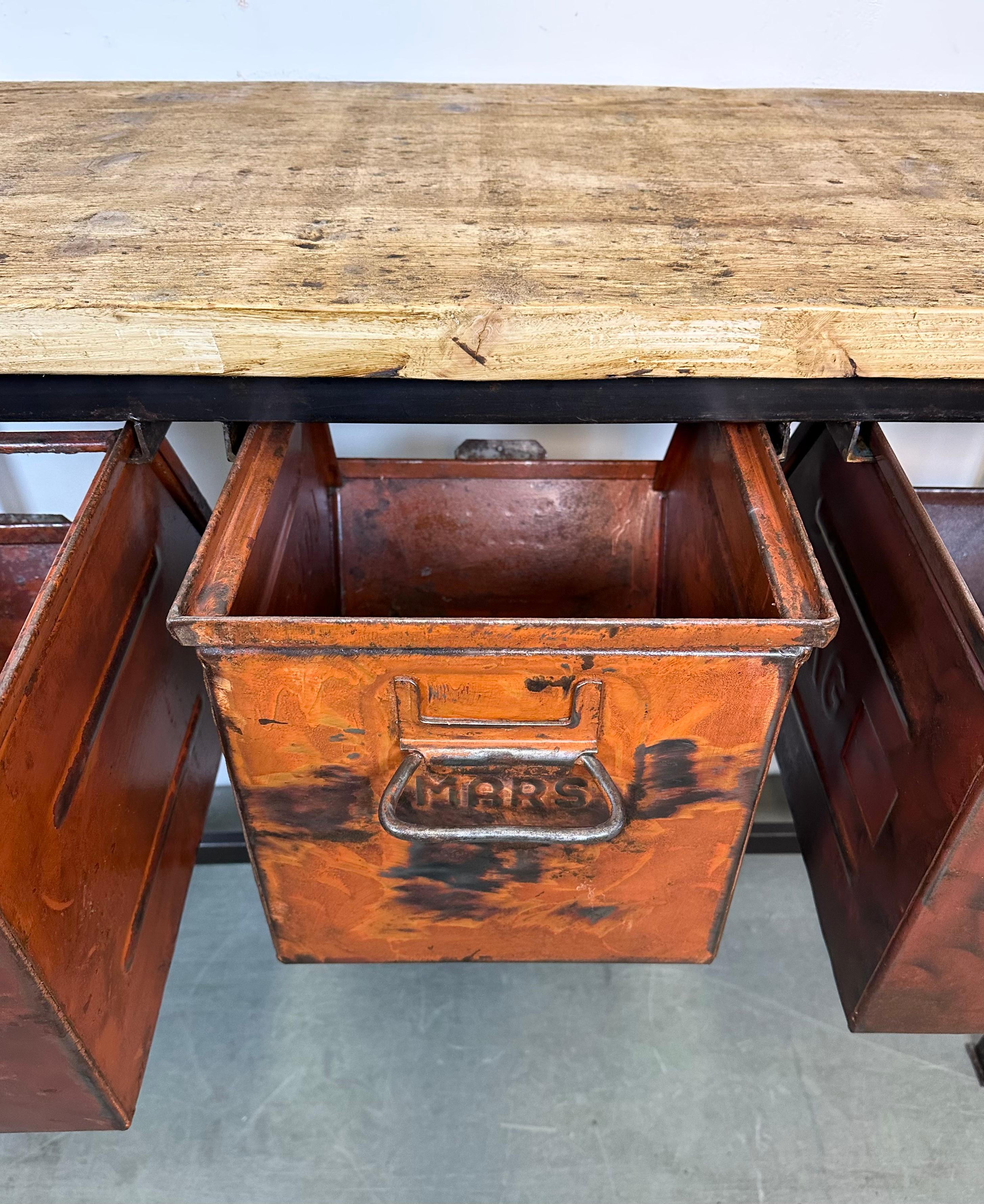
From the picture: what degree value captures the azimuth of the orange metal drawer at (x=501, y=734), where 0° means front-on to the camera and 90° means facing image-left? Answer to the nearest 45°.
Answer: approximately 0°
